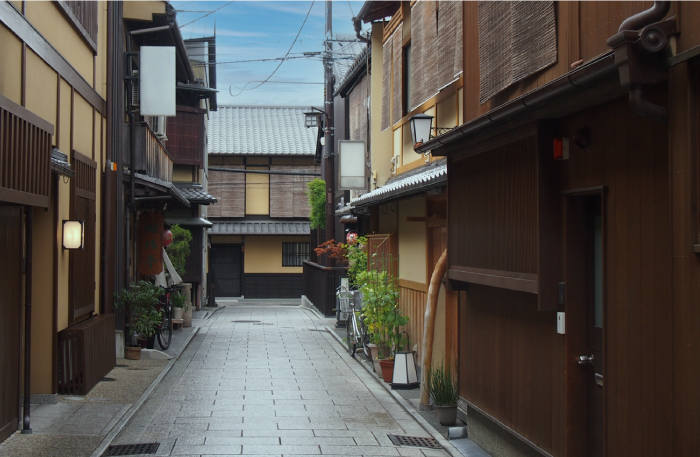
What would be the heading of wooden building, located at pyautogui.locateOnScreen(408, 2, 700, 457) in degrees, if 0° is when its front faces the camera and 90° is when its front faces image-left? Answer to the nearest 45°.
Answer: approximately 45°

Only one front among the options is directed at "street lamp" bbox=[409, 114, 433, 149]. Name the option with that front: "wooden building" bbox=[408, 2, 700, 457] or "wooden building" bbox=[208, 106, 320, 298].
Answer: "wooden building" bbox=[208, 106, 320, 298]

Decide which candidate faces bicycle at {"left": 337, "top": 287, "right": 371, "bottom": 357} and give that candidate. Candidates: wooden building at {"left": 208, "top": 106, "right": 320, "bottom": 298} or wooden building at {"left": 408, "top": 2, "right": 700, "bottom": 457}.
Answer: wooden building at {"left": 208, "top": 106, "right": 320, "bottom": 298}

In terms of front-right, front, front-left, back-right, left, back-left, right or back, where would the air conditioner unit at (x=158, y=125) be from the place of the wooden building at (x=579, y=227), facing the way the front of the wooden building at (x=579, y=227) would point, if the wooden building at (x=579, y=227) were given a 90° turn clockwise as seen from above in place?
front

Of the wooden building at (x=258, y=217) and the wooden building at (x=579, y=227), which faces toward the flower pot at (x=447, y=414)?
the wooden building at (x=258, y=217)

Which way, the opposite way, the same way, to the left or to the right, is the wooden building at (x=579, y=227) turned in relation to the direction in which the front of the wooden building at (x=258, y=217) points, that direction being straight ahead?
to the right

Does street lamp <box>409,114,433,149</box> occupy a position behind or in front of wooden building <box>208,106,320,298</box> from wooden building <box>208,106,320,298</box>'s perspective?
in front

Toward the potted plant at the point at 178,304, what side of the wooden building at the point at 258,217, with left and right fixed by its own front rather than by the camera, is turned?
front

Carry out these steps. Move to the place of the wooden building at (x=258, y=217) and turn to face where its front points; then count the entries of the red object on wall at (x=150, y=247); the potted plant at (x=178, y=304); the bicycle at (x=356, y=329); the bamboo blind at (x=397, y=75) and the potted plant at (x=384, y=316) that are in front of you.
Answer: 5

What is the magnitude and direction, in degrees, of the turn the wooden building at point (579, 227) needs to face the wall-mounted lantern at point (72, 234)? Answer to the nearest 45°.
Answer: approximately 45° to its right

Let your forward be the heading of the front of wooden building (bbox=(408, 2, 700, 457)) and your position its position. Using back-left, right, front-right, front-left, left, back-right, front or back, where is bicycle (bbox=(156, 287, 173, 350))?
right

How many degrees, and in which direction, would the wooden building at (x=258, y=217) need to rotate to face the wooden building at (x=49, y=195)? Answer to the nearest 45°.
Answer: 0° — it already faces it

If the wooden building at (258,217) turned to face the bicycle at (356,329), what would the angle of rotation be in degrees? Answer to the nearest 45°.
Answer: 0° — it already faces it

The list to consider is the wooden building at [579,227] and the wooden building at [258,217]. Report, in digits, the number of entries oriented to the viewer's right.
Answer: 0

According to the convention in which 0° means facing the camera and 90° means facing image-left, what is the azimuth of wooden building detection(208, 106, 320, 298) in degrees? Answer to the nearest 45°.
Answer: approximately 0°

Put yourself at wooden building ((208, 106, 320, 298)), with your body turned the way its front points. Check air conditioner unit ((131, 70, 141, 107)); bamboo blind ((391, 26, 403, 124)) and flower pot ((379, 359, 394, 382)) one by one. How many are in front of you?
3
